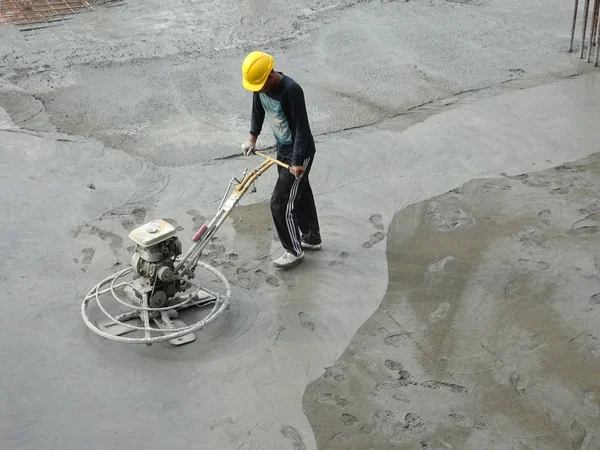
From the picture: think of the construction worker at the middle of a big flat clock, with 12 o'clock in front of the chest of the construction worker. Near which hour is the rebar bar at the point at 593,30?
The rebar bar is roughly at 6 o'clock from the construction worker.

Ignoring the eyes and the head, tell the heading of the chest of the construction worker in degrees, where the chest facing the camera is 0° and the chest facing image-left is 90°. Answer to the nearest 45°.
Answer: approximately 45°

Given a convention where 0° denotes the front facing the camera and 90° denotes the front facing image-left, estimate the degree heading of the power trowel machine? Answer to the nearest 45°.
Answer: approximately 45°

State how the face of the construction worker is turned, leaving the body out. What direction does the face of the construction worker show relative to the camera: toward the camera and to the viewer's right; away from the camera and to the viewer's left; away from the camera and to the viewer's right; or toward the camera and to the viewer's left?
toward the camera and to the viewer's left

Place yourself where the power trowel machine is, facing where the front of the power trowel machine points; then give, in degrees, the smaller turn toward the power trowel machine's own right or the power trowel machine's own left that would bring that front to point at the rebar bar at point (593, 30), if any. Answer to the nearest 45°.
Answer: approximately 180°
